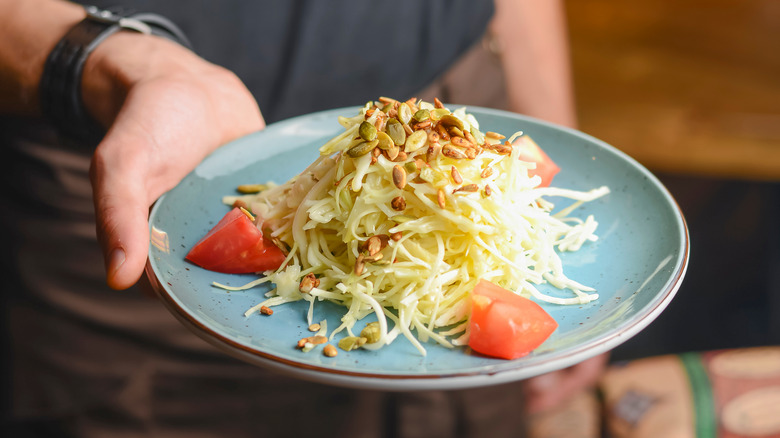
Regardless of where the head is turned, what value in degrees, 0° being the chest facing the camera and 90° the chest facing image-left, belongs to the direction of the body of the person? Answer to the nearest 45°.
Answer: approximately 0°

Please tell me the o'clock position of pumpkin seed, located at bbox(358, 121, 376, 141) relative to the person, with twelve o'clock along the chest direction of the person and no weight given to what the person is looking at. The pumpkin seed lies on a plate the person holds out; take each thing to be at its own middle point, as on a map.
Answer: The pumpkin seed is roughly at 11 o'clock from the person.

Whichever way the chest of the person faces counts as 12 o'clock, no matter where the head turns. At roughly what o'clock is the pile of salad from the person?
The pile of salad is roughly at 11 o'clock from the person.
